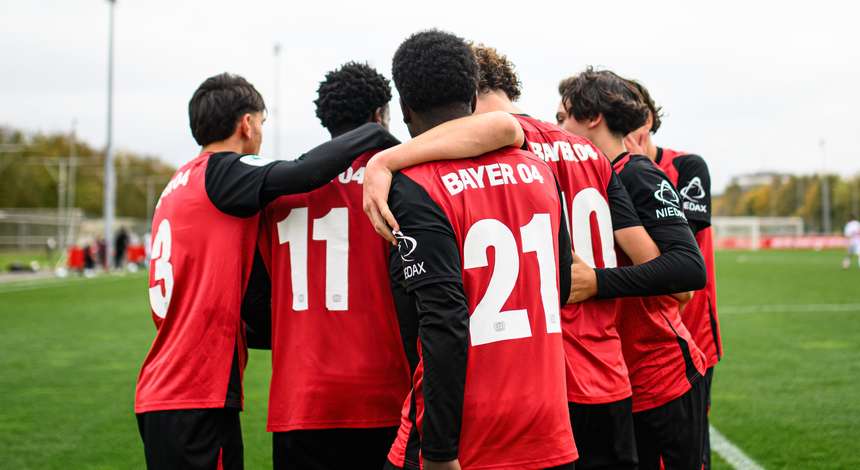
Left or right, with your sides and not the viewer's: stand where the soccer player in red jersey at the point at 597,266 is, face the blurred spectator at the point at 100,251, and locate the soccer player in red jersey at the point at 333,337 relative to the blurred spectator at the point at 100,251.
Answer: left

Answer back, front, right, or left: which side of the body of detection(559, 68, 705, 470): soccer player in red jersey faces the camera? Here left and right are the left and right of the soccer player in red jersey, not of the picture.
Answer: left

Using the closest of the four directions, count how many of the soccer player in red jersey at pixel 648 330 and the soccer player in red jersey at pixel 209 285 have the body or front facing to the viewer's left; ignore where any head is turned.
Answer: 1

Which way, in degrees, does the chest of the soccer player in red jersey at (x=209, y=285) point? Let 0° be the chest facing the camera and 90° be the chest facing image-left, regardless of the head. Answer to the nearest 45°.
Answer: approximately 225°

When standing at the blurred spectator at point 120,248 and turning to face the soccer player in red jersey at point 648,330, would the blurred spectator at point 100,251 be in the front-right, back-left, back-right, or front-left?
back-right

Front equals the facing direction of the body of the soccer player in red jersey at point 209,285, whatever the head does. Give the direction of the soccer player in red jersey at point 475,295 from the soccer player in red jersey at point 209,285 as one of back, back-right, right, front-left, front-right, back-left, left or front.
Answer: right

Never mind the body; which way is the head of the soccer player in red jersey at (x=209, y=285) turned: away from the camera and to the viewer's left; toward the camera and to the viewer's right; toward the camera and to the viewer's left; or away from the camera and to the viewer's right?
away from the camera and to the viewer's right

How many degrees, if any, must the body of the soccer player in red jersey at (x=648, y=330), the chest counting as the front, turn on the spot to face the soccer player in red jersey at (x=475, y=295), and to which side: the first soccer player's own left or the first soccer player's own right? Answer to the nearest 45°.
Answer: approximately 45° to the first soccer player's own left

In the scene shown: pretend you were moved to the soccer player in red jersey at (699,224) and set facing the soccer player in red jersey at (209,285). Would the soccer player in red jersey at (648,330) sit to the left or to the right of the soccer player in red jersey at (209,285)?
left

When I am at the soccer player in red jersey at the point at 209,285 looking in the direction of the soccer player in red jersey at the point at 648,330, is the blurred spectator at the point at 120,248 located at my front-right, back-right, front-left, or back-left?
back-left
